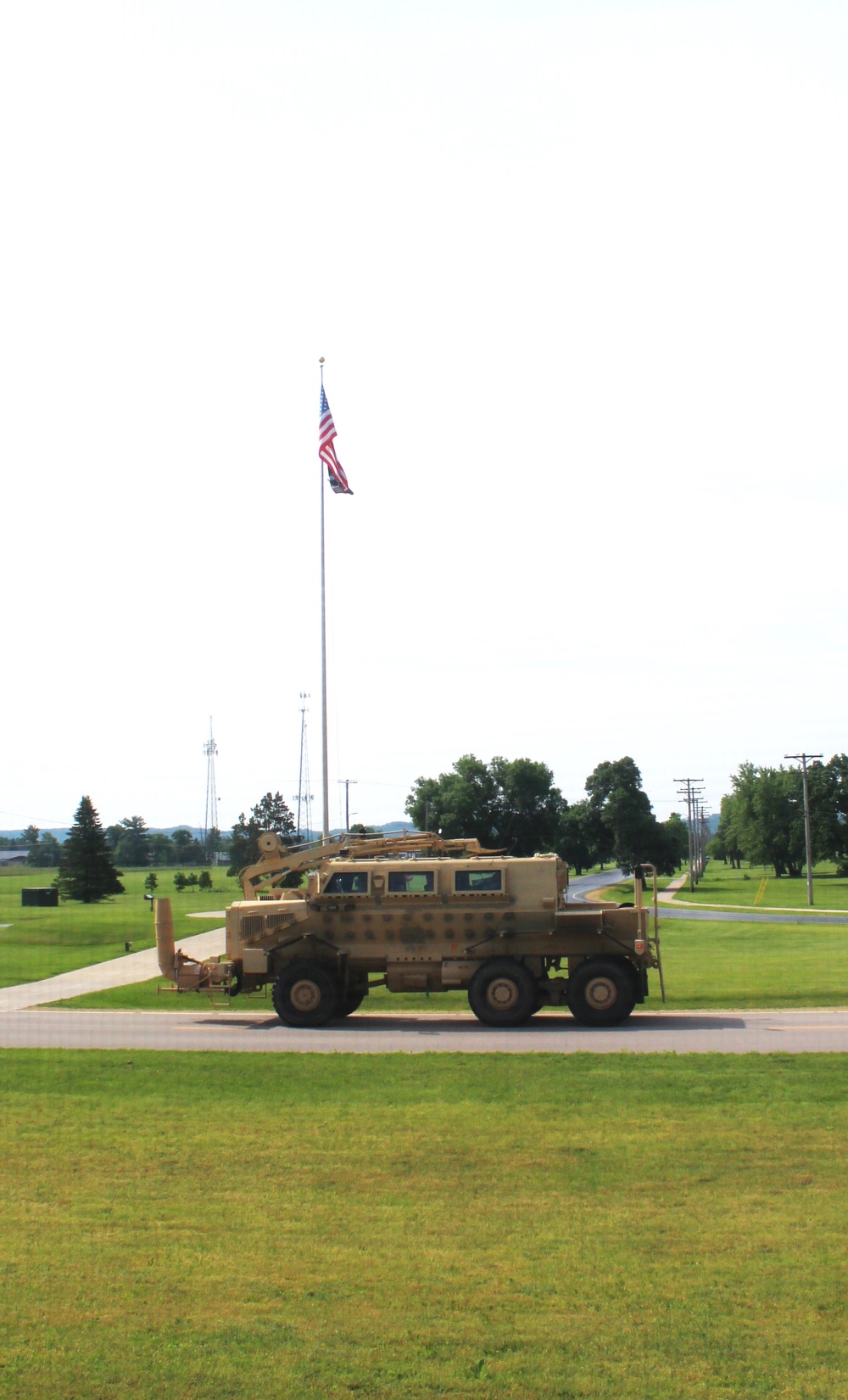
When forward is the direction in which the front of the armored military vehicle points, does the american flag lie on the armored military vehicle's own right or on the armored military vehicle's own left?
on the armored military vehicle's own right

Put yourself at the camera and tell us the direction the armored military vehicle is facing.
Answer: facing to the left of the viewer
